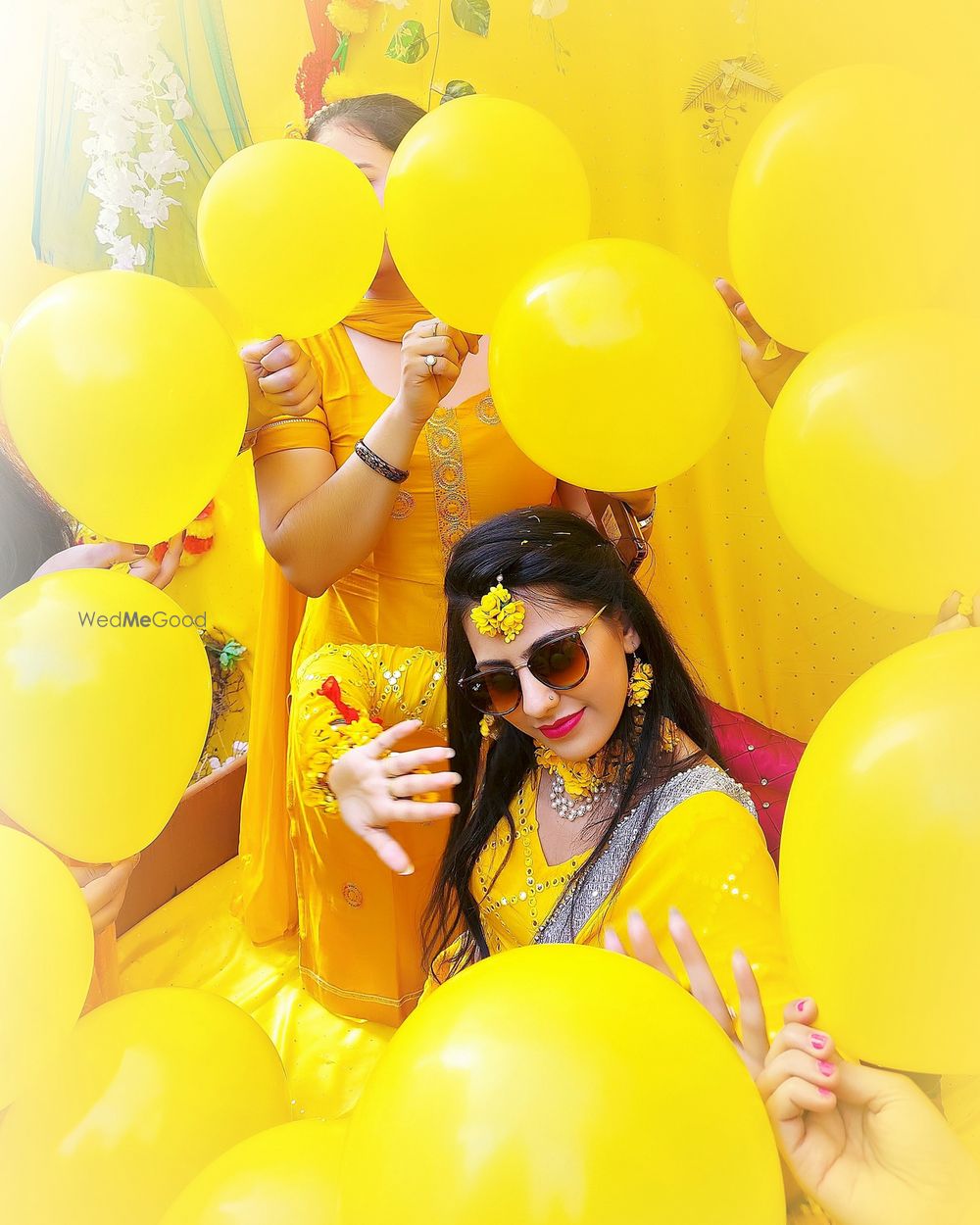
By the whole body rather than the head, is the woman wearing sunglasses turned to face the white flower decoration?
no

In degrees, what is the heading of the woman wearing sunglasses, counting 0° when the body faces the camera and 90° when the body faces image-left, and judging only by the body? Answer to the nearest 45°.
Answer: approximately 45°

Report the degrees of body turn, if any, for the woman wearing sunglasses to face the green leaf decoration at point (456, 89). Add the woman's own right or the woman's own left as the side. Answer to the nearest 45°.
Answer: approximately 135° to the woman's own right
